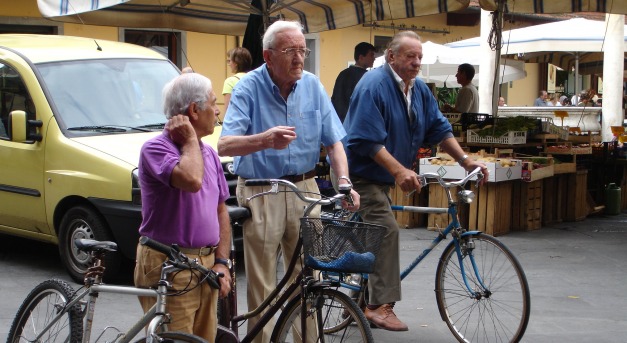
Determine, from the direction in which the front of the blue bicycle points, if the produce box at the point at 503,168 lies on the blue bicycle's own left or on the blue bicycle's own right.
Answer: on the blue bicycle's own left

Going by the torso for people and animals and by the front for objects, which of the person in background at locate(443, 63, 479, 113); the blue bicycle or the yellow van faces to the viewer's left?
the person in background

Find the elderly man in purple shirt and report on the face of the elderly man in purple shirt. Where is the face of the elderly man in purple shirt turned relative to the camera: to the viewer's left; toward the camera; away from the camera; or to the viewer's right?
to the viewer's right

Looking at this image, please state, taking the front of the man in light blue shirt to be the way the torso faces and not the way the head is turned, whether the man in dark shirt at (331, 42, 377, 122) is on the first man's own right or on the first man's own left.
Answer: on the first man's own left

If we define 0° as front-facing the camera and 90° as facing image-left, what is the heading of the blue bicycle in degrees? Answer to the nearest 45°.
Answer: approximately 315°

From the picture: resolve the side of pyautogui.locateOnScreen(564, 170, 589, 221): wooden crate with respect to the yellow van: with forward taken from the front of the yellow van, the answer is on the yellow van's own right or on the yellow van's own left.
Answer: on the yellow van's own left

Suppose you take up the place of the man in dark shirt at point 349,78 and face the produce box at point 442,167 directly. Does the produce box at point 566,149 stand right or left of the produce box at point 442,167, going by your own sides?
left

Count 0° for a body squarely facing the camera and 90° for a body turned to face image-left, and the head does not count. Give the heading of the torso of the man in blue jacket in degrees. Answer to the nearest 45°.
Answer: approximately 315°

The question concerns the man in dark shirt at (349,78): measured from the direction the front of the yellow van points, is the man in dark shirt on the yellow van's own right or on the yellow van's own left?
on the yellow van's own left

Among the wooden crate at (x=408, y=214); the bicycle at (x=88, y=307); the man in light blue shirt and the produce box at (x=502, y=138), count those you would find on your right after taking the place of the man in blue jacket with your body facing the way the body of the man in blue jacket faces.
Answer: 2

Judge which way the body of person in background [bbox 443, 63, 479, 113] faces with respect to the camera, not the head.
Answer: to the viewer's left

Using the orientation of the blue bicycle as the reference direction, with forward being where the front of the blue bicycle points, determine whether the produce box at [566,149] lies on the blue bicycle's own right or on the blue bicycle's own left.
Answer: on the blue bicycle's own left
